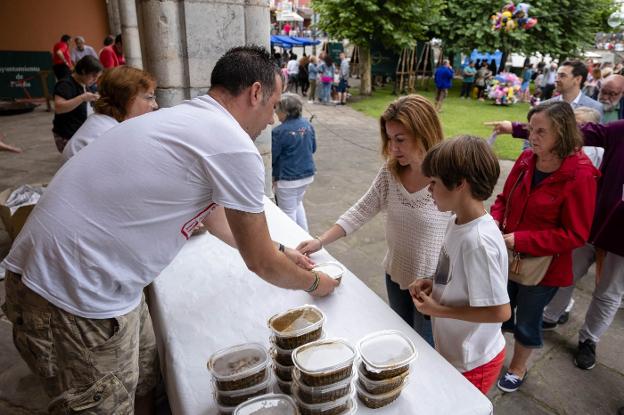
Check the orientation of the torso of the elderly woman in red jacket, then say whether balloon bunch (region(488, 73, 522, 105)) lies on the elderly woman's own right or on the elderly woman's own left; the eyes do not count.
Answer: on the elderly woman's own right

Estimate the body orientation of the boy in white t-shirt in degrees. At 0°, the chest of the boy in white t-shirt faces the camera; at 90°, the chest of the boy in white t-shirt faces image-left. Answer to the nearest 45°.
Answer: approximately 90°

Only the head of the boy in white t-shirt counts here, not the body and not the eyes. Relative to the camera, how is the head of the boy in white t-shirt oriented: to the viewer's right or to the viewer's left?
to the viewer's left

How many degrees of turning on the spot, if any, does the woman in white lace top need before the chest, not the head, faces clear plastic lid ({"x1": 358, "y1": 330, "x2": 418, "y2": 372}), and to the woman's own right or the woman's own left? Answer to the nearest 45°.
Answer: approximately 45° to the woman's own left

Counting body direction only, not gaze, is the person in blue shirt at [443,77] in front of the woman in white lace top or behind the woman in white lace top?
behind

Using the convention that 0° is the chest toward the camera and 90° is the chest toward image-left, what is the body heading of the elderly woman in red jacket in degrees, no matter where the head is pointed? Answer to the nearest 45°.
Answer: approximately 45°

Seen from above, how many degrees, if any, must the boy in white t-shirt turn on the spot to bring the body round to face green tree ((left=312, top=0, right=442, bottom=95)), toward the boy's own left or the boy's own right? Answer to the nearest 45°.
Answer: approximately 90° to the boy's own right

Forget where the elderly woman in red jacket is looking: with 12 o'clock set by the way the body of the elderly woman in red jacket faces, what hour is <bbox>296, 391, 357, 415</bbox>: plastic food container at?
The plastic food container is roughly at 11 o'clock from the elderly woman in red jacket.

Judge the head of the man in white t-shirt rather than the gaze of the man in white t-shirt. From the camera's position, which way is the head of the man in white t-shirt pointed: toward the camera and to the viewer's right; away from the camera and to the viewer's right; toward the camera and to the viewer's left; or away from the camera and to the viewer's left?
away from the camera and to the viewer's right

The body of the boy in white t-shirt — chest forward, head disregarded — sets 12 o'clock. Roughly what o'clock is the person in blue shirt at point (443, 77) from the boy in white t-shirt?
The person in blue shirt is roughly at 3 o'clock from the boy in white t-shirt.
